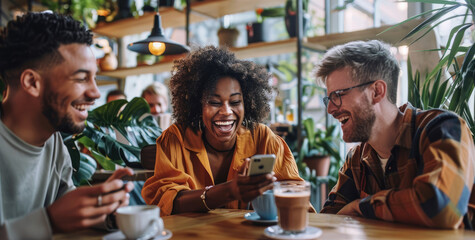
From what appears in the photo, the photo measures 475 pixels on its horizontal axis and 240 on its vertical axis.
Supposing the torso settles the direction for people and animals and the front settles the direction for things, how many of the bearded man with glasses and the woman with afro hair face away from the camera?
0

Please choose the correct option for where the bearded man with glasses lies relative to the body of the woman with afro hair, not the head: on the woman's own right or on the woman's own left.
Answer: on the woman's own left

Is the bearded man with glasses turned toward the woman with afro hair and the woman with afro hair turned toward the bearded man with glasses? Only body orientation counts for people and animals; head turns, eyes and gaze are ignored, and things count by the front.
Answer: no

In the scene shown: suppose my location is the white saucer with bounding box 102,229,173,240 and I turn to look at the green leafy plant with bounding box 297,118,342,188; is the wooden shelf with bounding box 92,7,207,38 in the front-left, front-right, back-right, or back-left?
front-left

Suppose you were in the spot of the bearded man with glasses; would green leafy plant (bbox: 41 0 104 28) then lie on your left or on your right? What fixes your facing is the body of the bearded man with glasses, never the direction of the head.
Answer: on your right

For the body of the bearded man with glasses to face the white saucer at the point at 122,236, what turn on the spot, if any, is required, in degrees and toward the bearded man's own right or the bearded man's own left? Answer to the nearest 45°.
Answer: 0° — they already face it

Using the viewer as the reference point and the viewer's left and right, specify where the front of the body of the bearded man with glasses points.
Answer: facing the viewer and to the left of the viewer

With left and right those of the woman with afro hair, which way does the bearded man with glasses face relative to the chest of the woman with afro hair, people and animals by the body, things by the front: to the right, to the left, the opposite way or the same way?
to the right

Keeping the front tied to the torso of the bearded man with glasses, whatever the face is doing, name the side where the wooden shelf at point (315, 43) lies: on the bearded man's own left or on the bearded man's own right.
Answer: on the bearded man's own right

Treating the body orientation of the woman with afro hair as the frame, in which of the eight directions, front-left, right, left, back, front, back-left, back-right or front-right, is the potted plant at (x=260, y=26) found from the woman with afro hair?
back

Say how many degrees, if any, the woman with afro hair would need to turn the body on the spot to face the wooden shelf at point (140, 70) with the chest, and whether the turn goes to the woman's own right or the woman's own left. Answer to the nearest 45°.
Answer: approximately 180°

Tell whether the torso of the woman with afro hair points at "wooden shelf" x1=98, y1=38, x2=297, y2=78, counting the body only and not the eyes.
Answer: no

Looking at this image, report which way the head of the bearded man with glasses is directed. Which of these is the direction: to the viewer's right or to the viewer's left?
to the viewer's left

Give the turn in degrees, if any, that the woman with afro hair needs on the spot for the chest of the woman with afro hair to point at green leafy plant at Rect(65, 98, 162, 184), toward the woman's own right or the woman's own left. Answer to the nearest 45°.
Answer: approximately 135° to the woman's own right

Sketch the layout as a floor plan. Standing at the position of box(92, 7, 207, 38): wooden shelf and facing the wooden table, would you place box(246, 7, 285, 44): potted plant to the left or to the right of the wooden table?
left

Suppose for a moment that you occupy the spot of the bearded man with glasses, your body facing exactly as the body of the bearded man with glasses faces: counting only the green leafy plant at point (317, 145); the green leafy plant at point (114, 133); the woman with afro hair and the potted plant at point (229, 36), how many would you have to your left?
0

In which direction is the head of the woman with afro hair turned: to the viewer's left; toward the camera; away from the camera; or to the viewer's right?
toward the camera

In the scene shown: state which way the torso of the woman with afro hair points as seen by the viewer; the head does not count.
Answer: toward the camera

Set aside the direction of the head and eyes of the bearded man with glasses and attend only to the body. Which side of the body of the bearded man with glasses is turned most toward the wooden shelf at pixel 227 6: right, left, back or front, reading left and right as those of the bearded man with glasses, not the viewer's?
right

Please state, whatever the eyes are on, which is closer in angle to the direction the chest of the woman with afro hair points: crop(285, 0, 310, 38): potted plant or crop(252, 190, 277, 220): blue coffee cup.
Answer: the blue coffee cup

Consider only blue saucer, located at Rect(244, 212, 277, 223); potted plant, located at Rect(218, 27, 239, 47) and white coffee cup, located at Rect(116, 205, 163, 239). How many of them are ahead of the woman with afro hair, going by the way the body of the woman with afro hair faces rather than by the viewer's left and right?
2

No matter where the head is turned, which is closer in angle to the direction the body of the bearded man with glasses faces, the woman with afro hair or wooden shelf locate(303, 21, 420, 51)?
the woman with afro hair
